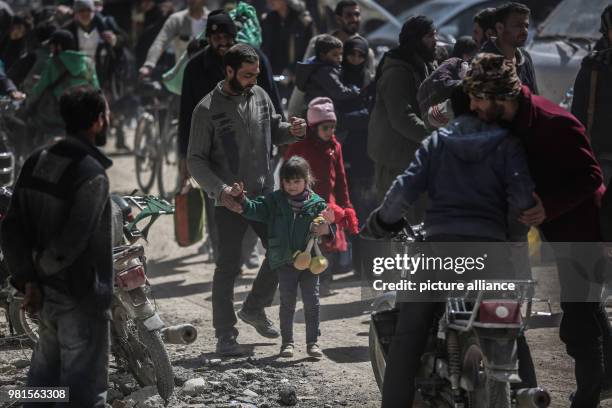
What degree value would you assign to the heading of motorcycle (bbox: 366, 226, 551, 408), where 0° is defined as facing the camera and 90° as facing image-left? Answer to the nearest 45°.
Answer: approximately 135°

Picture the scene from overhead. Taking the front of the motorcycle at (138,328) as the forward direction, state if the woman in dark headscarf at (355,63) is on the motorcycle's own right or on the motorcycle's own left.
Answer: on the motorcycle's own right
